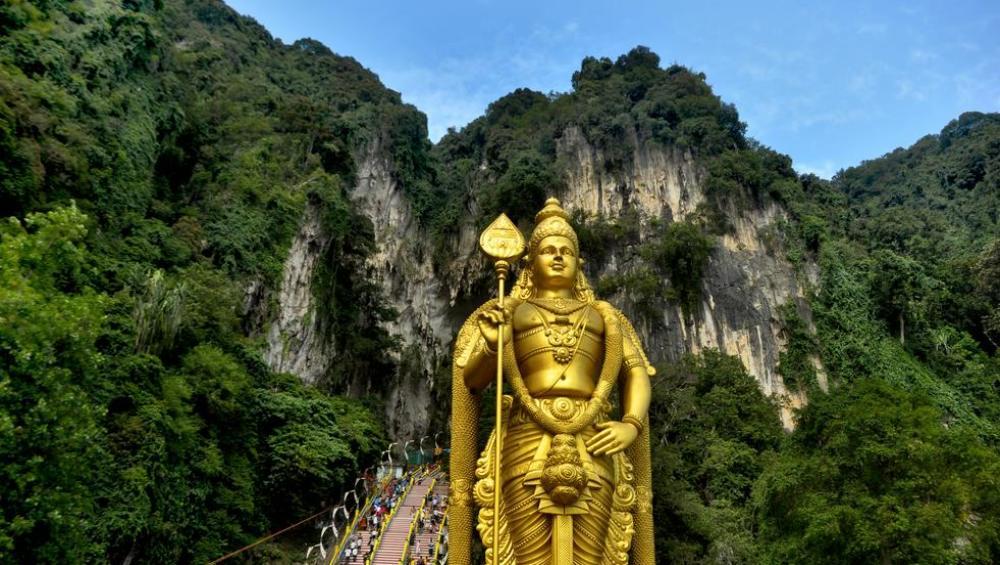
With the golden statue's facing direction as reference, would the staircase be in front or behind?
behind

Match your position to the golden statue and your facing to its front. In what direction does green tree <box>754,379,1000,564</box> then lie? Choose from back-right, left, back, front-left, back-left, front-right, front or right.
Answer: back-left

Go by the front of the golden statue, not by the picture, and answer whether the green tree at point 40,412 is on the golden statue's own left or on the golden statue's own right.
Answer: on the golden statue's own right

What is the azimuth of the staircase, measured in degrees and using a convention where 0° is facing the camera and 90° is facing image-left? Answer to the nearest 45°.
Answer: approximately 0°

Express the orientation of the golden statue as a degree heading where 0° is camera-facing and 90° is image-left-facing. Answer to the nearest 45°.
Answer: approximately 0°

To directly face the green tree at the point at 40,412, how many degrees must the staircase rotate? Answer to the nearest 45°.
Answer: approximately 45° to its right

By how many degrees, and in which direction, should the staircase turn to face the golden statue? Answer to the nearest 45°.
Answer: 0° — it already faces it

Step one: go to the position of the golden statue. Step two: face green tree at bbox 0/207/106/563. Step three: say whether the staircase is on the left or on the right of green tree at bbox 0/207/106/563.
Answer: right

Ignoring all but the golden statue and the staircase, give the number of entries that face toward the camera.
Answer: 2
